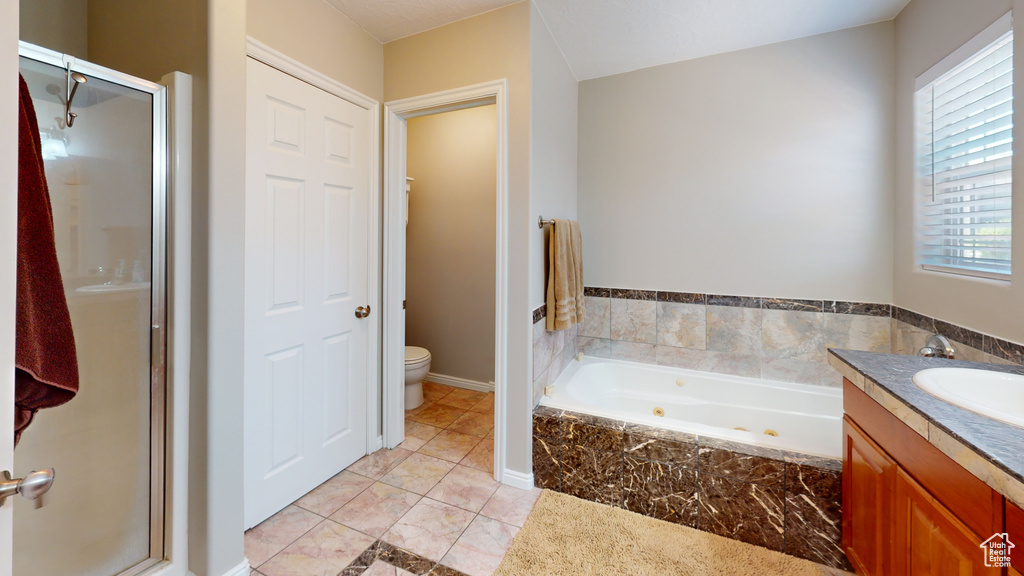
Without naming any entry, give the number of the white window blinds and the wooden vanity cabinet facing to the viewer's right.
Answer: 0

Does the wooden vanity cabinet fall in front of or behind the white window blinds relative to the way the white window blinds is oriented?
in front

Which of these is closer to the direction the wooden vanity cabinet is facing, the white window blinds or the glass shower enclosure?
the glass shower enclosure

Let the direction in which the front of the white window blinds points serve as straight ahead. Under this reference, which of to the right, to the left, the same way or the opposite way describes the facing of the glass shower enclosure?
the opposite way

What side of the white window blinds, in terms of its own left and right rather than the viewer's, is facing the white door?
front

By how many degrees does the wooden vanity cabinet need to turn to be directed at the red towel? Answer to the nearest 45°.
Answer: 0° — it already faces it

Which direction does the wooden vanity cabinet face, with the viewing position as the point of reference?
facing the viewer and to the left of the viewer

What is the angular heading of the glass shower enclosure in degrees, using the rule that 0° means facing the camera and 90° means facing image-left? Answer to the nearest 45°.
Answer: approximately 315°

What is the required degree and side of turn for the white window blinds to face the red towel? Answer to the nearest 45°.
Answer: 0° — it already faces it

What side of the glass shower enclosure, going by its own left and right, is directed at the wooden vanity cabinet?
front

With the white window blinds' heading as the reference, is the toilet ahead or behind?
ahead
